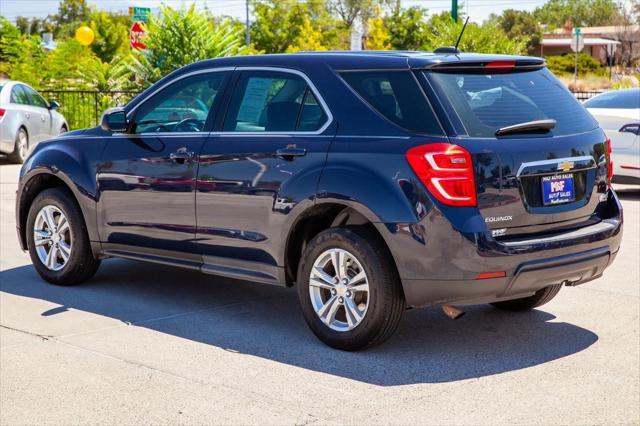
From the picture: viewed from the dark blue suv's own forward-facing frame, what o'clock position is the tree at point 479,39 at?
The tree is roughly at 2 o'clock from the dark blue suv.

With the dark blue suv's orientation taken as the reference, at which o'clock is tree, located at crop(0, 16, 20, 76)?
The tree is roughly at 1 o'clock from the dark blue suv.

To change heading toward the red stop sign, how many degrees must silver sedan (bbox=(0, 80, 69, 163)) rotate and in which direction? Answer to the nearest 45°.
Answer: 0° — it already faces it

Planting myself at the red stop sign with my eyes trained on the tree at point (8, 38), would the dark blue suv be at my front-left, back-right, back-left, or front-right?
back-left

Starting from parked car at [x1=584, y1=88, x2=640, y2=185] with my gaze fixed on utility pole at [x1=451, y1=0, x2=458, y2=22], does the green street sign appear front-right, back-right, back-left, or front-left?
front-left

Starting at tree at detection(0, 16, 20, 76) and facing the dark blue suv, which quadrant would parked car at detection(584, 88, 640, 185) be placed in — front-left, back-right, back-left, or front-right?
front-left

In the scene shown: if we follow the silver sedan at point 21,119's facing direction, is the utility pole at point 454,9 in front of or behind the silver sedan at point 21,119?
in front

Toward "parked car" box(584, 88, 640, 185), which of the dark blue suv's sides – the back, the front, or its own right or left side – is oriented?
right

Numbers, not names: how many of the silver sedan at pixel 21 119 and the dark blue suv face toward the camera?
0

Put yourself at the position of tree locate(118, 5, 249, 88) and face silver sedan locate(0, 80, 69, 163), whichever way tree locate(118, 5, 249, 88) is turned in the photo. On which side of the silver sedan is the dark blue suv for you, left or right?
left

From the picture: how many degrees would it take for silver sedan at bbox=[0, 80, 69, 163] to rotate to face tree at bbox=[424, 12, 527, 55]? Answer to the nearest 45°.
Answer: approximately 45° to its right

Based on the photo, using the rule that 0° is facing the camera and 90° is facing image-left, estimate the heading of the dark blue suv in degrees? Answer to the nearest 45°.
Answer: approximately 135°

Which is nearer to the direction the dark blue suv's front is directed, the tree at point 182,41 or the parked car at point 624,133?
the tree
